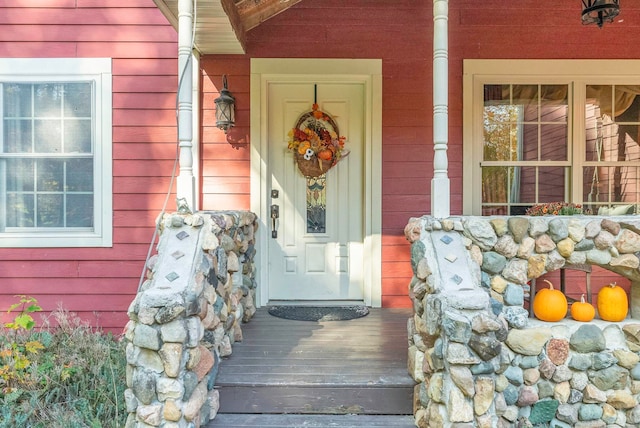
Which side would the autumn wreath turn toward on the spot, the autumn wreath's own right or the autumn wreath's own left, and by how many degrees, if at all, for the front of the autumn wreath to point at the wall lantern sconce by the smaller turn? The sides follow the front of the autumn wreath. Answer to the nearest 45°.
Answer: approximately 90° to the autumn wreath's own right

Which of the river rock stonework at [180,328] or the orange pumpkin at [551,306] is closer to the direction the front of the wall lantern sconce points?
the river rock stonework

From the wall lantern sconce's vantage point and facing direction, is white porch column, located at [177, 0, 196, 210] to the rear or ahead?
ahead

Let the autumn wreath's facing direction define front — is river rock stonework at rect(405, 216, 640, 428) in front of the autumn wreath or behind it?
in front

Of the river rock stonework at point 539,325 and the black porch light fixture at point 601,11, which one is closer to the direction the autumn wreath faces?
the river rock stonework

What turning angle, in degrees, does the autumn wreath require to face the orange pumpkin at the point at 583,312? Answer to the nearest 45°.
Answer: approximately 45° to its left

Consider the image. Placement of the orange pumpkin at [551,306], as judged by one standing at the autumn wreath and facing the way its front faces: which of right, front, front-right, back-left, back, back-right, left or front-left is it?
front-left

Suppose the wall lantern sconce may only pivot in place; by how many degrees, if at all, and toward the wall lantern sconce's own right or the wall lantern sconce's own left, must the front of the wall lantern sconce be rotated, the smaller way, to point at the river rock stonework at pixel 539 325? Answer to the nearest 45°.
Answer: approximately 45° to the wall lantern sconce's own left

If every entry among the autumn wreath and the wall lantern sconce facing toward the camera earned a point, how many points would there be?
2
